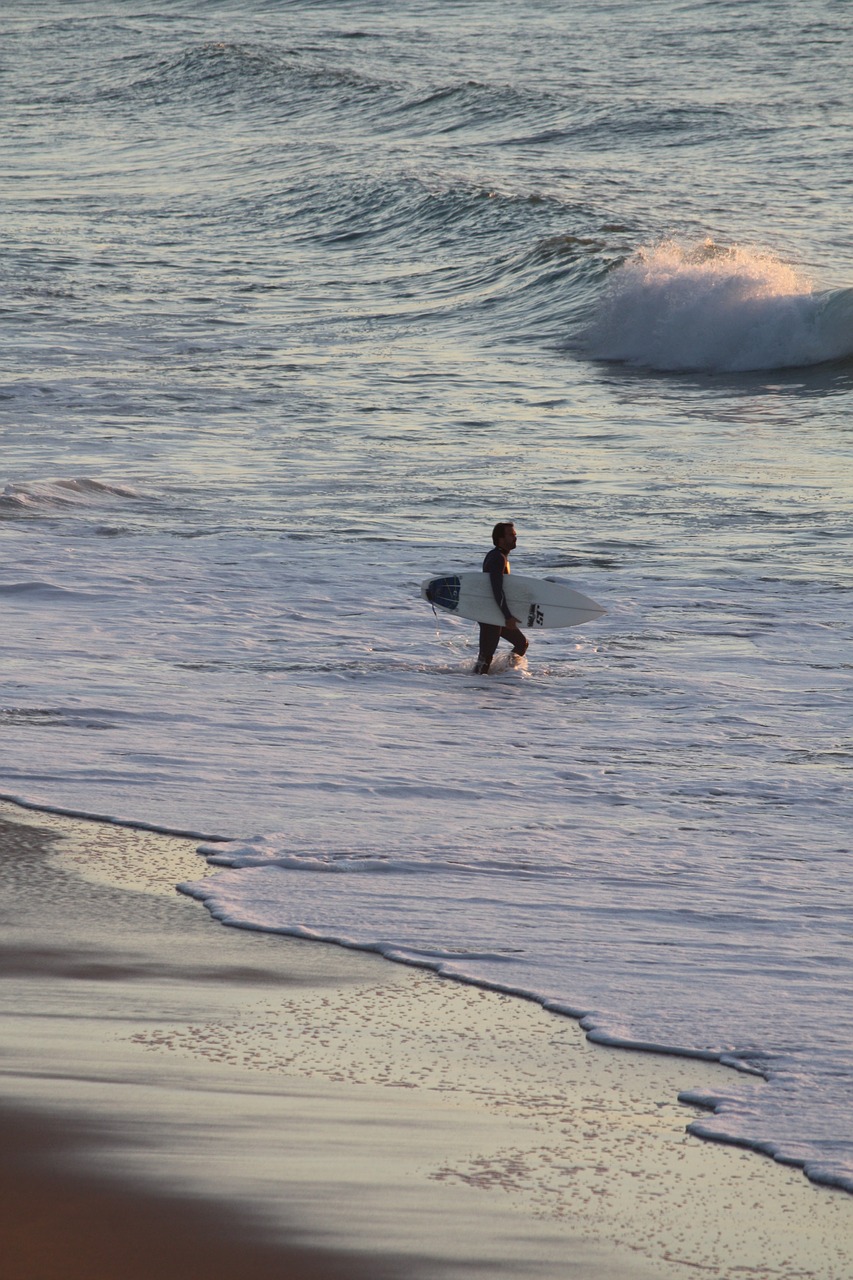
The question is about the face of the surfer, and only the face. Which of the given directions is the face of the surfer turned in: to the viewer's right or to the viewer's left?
to the viewer's right

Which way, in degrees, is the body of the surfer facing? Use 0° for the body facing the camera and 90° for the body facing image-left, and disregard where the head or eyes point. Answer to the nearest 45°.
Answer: approximately 270°

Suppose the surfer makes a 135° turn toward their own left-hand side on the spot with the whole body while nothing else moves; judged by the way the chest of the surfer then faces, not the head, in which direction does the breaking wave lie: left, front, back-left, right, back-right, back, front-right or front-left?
front-right
